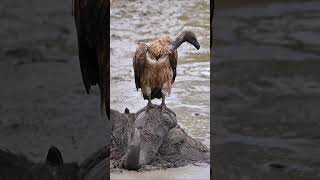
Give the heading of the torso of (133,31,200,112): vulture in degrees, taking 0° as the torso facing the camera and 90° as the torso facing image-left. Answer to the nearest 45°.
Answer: approximately 0°
